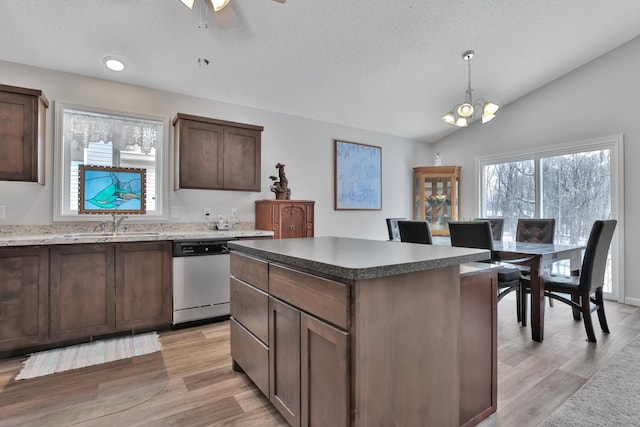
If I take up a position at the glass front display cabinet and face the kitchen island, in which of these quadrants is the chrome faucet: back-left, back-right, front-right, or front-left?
front-right

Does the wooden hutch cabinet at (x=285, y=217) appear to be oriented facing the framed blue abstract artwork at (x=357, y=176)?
no

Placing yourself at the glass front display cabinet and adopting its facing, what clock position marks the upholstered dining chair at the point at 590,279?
The upholstered dining chair is roughly at 11 o'clock from the glass front display cabinet.

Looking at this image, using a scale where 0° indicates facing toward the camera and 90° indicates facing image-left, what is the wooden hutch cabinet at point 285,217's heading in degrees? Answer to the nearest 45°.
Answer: approximately 315°

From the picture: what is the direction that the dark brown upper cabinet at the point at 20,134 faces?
toward the camera

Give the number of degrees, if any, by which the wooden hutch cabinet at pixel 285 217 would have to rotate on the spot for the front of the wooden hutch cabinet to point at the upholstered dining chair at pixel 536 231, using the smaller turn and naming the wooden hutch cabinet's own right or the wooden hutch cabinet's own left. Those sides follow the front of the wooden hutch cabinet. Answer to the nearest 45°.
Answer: approximately 45° to the wooden hutch cabinet's own left

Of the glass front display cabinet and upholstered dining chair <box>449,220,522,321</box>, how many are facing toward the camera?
1

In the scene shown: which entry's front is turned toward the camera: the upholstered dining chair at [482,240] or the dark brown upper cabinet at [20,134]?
the dark brown upper cabinet

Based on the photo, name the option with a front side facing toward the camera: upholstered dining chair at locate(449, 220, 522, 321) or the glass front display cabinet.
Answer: the glass front display cabinet

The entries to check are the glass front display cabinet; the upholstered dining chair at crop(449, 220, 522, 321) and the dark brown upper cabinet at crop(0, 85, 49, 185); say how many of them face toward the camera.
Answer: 2

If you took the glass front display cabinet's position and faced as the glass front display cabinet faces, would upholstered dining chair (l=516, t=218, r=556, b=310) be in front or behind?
in front

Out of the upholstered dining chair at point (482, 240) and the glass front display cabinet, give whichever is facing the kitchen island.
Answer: the glass front display cabinet

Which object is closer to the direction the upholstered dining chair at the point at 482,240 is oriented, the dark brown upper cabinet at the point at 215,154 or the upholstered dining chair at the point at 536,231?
the upholstered dining chair

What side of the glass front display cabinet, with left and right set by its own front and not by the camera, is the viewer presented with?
front

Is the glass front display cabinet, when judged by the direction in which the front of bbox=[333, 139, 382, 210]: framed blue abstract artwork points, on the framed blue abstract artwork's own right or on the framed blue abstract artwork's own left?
on the framed blue abstract artwork's own left

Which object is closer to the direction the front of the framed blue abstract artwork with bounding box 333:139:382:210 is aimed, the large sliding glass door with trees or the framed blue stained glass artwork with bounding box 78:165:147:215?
the large sliding glass door with trees

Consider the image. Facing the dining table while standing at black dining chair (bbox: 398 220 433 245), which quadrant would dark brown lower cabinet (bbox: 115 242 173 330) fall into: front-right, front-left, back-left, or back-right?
back-right

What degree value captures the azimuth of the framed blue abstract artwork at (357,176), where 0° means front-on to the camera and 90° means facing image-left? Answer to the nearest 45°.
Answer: approximately 315°

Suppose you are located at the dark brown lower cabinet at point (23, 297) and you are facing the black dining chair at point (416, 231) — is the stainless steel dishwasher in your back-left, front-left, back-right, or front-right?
front-left
